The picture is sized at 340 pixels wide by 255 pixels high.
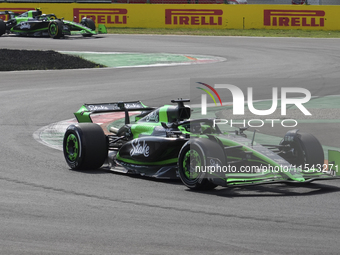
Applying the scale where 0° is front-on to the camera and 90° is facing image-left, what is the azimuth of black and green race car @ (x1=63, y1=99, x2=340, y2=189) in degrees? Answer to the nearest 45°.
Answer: approximately 315°

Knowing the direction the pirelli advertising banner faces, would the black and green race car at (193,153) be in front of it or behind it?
in front

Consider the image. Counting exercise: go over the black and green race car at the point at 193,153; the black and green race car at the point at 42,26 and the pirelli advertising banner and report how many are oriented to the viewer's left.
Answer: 0

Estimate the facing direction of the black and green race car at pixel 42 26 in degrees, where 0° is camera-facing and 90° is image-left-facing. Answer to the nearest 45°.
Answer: approximately 315°

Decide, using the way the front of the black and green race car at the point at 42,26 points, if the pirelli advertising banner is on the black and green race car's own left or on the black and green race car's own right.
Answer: on the black and green race car's own left

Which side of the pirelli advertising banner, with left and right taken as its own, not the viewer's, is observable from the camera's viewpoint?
front

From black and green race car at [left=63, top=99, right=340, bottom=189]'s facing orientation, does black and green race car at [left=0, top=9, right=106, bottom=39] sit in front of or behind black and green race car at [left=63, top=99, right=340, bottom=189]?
behind

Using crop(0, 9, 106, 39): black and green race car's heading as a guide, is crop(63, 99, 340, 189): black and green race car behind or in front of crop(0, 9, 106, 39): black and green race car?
in front
